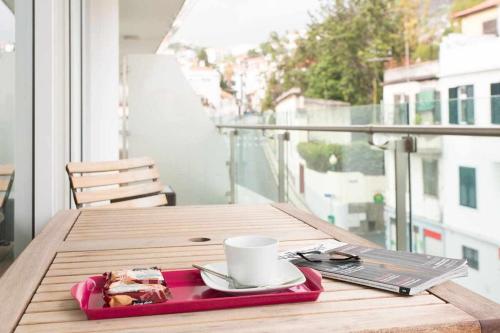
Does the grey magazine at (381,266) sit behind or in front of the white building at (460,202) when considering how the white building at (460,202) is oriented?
in front

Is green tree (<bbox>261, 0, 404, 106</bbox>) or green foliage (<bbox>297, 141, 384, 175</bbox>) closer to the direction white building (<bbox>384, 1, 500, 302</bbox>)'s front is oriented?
the green foliage

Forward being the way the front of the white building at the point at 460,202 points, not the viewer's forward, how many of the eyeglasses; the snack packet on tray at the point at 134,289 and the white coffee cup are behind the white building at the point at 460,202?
0

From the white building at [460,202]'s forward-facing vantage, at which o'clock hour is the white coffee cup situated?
The white coffee cup is roughly at 11 o'clock from the white building.

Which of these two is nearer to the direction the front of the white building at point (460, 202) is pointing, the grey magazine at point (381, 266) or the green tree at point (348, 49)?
the grey magazine

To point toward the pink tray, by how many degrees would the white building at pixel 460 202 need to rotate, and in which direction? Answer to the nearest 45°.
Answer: approximately 45° to its left

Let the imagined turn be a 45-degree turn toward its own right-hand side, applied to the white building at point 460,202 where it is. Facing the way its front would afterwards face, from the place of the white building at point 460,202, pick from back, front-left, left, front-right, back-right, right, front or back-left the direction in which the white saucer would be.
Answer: left

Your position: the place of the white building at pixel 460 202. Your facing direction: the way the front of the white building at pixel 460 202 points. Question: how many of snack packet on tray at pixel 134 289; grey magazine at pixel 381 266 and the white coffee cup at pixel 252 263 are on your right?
0

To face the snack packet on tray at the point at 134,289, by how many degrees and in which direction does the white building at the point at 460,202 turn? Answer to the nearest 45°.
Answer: approximately 45° to its left

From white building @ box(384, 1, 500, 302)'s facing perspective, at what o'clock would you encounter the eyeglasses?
The eyeglasses is roughly at 11 o'clock from the white building.

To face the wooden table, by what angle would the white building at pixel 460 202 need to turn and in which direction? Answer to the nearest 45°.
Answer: approximately 45° to its left

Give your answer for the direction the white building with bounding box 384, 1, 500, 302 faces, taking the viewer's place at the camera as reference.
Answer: facing the viewer and to the left of the viewer
